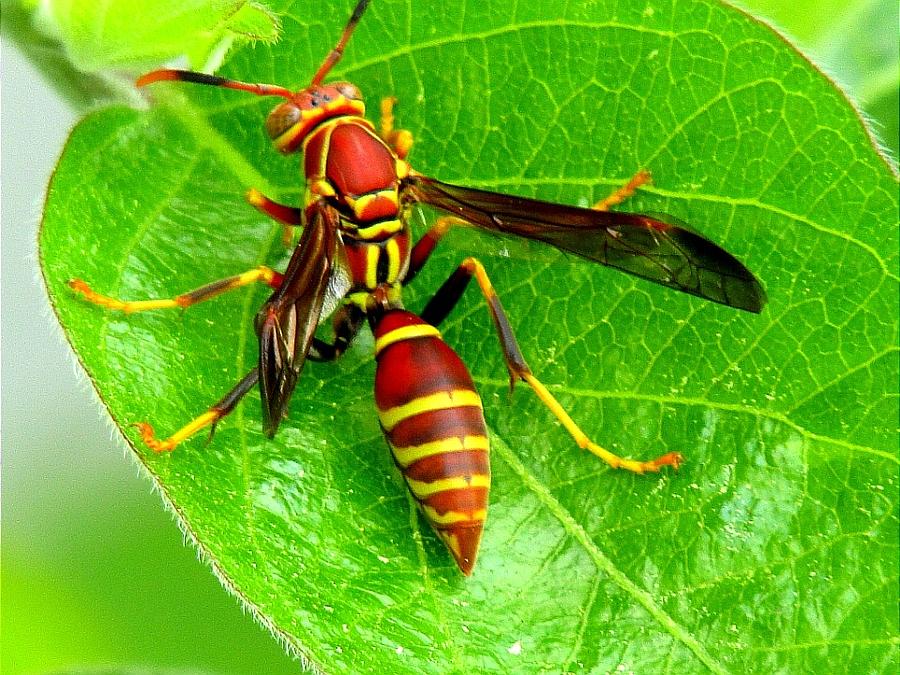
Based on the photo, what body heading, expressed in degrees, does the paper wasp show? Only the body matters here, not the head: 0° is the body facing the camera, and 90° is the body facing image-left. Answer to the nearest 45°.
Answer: approximately 180°

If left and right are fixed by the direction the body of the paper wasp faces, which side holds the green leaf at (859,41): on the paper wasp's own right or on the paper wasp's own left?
on the paper wasp's own right
